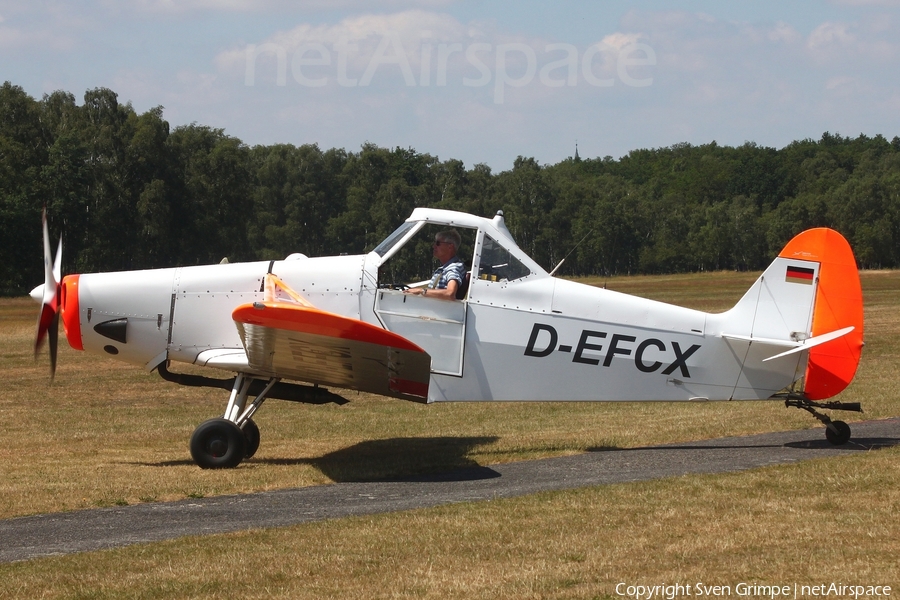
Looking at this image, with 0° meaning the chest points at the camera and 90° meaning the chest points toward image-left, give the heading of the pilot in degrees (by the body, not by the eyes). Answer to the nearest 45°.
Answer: approximately 90°

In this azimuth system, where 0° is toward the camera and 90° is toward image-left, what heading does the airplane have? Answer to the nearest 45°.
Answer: approximately 90°
